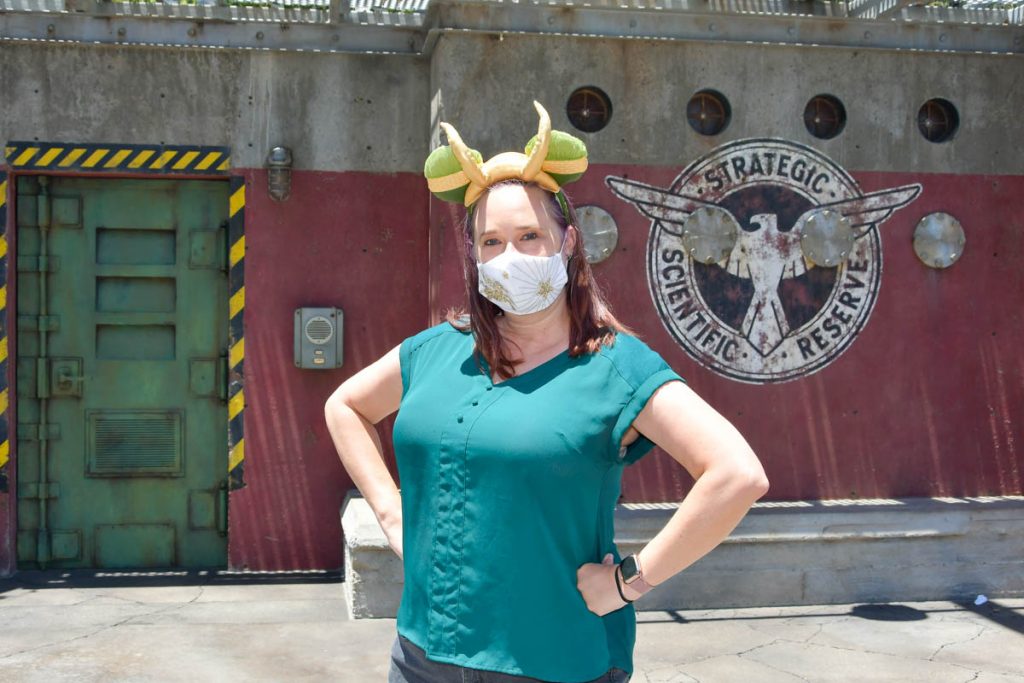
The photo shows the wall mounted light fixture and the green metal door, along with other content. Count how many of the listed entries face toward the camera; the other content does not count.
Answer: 2

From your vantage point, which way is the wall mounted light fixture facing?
toward the camera

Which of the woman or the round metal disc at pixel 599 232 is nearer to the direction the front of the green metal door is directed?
the woman

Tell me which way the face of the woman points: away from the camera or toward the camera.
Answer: toward the camera

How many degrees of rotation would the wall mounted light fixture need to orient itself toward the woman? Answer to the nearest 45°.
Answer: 0° — it already faces them

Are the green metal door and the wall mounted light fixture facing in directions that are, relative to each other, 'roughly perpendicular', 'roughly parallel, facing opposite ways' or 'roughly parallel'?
roughly parallel

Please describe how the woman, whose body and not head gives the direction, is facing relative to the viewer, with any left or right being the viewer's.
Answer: facing the viewer and to the left of the viewer

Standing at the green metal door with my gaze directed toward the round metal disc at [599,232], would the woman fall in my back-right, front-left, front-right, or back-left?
front-right

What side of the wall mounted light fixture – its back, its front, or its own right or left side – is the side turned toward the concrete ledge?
left

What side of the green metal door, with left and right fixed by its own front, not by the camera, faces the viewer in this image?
front
